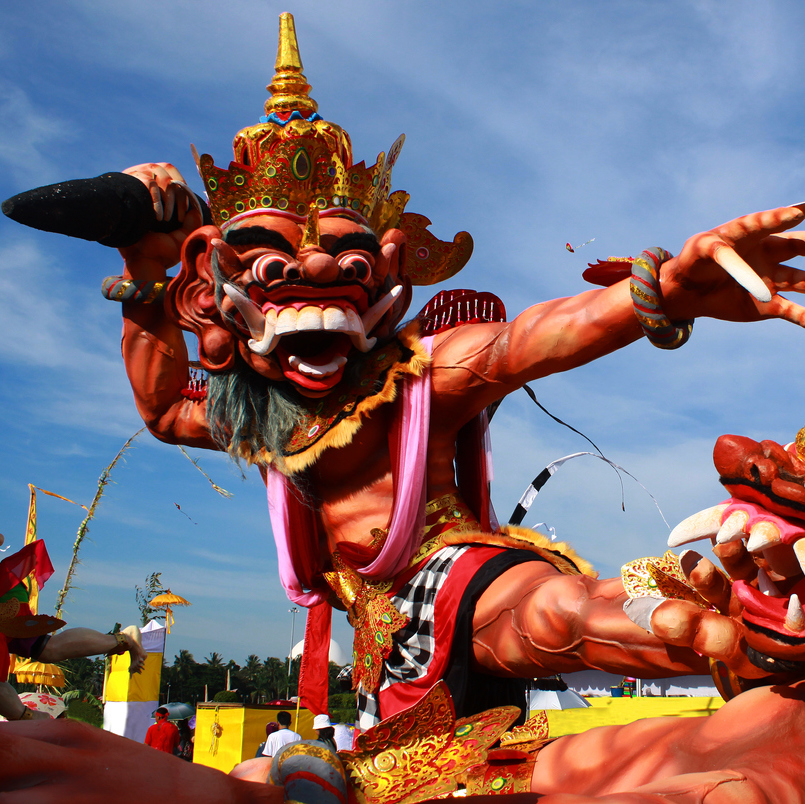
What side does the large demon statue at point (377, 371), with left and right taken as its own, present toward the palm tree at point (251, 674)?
back

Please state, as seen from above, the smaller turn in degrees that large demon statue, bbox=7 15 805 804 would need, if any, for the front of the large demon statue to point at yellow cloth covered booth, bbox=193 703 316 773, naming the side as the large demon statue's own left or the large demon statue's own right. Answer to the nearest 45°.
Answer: approximately 180°

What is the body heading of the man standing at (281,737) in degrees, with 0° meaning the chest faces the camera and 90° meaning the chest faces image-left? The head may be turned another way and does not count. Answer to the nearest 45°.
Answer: approximately 180°

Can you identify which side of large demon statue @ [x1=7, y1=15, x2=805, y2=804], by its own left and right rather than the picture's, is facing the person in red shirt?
back

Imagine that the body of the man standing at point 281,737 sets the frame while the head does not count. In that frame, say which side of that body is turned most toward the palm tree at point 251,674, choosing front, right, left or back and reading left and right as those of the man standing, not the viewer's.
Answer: front

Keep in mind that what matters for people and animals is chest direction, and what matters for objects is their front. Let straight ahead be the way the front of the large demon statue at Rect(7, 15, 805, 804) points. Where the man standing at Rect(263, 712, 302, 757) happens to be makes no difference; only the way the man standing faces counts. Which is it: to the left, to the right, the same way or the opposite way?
the opposite way

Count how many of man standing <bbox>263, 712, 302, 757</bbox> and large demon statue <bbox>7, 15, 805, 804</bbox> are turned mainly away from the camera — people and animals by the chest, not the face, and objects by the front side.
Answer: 1

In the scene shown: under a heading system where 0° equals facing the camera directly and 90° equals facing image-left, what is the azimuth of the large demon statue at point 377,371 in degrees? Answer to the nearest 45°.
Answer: approximately 0°

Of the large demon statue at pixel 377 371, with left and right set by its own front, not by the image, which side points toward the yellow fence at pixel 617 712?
back
